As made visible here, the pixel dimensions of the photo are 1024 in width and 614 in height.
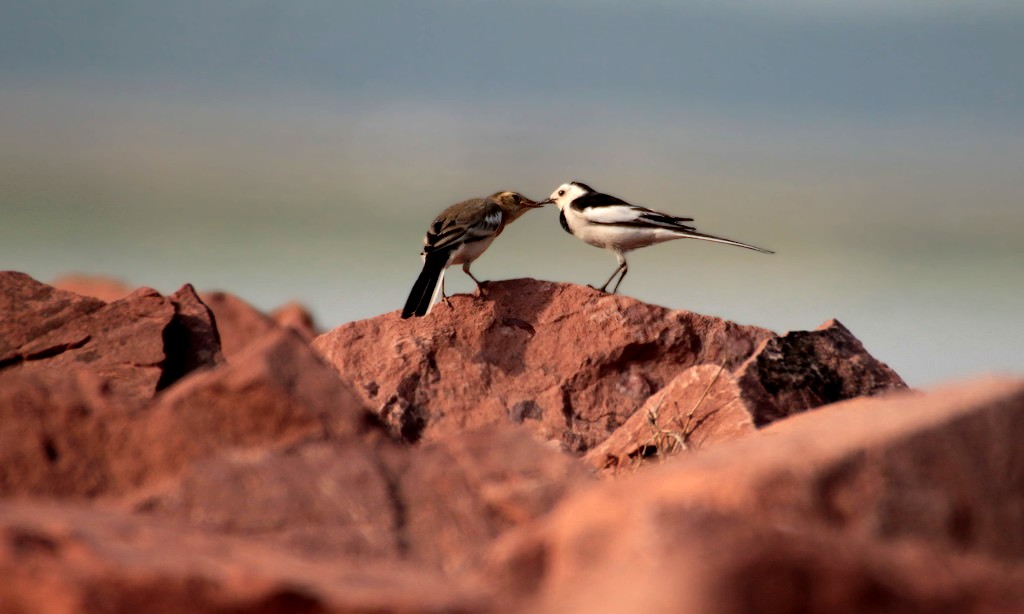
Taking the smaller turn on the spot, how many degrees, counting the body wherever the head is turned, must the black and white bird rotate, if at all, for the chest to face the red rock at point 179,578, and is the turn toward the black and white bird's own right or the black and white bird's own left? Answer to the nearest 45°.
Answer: approximately 90° to the black and white bird's own left

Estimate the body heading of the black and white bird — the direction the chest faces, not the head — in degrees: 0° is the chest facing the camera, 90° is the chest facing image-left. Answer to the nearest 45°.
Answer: approximately 90°

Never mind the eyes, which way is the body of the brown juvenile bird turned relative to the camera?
to the viewer's right

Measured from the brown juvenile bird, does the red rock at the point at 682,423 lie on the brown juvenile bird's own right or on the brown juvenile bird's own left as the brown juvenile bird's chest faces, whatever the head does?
on the brown juvenile bird's own right

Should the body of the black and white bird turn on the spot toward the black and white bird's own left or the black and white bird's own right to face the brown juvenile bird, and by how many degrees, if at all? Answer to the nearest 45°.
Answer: approximately 45° to the black and white bird's own left

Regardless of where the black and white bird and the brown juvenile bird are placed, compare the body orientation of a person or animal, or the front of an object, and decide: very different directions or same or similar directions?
very different directions

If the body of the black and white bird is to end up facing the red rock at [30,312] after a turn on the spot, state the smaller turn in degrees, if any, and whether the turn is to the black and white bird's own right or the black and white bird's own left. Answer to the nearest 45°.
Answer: approximately 45° to the black and white bird's own left

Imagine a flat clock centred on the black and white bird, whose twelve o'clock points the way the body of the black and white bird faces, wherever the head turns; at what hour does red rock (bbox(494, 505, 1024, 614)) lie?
The red rock is roughly at 9 o'clock from the black and white bird.
